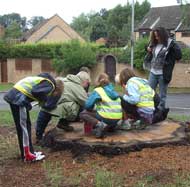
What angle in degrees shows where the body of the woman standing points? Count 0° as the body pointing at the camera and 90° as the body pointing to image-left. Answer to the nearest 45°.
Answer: approximately 45°

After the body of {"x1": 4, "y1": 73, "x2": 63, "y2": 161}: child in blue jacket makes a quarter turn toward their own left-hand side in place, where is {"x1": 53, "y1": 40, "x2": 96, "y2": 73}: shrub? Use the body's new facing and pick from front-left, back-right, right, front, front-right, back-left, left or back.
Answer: front

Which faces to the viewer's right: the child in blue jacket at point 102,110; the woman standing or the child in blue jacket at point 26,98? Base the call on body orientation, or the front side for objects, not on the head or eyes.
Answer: the child in blue jacket at point 26,98

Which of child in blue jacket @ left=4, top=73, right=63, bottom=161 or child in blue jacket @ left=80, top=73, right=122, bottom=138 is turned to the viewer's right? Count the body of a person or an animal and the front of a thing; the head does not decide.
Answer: child in blue jacket @ left=4, top=73, right=63, bottom=161

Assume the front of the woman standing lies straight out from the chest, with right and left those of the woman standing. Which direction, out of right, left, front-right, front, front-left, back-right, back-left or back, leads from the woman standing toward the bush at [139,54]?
back-right

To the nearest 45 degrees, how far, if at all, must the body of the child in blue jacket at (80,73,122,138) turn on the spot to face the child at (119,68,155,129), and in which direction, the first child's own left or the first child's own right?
approximately 90° to the first child's own right

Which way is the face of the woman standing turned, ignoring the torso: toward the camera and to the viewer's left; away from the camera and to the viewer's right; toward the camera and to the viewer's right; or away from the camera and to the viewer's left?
toward the camera and to the viewer's left

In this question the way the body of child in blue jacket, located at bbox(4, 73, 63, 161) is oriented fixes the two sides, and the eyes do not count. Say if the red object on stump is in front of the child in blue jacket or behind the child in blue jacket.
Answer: in front

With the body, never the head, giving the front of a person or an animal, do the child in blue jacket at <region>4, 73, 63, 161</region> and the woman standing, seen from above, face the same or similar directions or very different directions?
very different directions

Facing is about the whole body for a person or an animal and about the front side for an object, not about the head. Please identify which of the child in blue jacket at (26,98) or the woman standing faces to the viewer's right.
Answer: the child in blue jacket

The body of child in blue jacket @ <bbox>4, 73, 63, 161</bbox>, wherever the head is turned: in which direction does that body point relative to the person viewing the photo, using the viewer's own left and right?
facing to the right of the viewer

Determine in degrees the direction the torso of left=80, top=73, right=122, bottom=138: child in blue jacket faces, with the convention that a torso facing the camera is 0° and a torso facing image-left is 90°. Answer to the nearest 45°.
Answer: approximately 135°

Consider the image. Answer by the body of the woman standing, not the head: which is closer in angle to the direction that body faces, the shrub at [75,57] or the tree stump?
the tree stump

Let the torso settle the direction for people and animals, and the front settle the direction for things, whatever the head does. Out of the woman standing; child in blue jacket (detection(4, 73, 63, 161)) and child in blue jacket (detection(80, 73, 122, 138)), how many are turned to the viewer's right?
1

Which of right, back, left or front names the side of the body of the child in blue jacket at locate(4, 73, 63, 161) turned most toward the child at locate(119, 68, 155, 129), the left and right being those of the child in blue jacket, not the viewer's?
front

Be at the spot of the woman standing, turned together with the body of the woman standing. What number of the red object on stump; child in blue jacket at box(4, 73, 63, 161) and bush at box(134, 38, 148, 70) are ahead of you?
2
